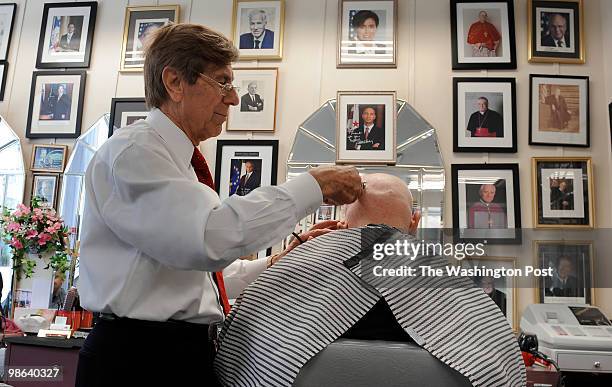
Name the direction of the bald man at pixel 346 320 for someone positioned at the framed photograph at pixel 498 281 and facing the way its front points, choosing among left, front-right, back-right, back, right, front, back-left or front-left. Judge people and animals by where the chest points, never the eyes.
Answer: front

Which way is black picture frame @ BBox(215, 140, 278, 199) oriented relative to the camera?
toward the camera

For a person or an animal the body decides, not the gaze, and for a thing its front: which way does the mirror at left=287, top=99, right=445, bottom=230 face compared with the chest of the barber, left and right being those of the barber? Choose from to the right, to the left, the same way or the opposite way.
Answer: to the right

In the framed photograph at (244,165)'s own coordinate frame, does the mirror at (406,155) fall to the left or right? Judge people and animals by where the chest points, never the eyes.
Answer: on its left

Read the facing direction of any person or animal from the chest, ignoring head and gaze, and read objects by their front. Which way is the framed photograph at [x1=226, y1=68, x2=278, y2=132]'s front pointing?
toward the camera

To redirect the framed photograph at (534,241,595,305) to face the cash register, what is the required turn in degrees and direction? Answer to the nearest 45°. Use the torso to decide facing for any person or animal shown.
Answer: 0° — it already faces it

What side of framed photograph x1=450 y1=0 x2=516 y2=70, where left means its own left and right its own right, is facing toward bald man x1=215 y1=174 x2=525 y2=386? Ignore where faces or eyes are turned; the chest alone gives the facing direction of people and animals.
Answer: front

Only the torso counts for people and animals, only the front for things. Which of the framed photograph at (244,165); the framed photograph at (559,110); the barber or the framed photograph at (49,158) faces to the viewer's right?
the barber

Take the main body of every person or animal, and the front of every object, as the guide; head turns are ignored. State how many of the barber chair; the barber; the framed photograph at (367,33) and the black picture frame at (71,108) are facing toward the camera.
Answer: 2

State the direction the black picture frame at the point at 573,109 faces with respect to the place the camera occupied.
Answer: facing the viewer

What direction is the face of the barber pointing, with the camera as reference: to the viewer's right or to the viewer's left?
to the viewer's right

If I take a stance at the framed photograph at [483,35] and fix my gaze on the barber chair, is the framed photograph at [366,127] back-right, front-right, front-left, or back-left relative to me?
front-right

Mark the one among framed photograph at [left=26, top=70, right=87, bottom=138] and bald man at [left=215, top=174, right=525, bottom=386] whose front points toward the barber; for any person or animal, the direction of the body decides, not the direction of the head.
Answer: the framed photograph

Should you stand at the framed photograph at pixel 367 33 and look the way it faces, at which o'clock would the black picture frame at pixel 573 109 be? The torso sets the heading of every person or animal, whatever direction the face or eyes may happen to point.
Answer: The black picture frame is roughly at 9 o'clock from the framed photograph.
